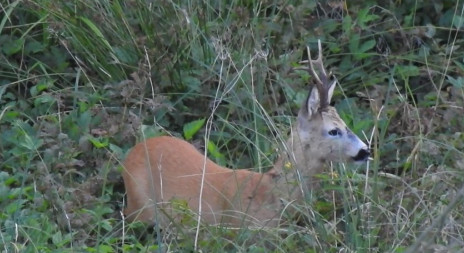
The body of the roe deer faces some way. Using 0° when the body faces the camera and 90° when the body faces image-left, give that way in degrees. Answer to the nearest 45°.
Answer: approximately 270°
